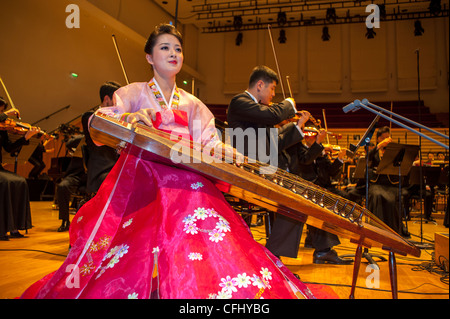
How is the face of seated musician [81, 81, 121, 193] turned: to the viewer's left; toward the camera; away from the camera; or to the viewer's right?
to the viewer's right

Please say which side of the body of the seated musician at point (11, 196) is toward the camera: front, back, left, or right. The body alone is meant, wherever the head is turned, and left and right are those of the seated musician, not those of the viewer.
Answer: right

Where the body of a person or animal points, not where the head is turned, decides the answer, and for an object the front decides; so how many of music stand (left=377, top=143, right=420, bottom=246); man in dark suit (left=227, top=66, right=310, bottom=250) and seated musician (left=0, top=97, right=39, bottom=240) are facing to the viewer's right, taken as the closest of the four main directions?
2

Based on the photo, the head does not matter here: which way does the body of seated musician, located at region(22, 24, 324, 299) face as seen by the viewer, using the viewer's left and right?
facing the viewer

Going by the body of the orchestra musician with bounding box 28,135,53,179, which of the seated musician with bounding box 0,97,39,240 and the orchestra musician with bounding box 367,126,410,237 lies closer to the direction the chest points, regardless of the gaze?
the orchestra musician

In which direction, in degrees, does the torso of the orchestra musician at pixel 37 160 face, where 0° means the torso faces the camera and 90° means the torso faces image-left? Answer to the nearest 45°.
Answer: approximately 270°

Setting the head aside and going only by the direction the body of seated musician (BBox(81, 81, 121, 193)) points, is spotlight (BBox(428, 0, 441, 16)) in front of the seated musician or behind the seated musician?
in front

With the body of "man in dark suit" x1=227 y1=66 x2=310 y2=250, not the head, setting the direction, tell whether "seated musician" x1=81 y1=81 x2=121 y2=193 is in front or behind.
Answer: behind

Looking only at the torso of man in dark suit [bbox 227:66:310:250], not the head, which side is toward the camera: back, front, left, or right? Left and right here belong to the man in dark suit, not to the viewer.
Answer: right

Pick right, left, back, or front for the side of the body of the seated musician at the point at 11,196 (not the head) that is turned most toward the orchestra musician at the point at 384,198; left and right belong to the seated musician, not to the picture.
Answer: front

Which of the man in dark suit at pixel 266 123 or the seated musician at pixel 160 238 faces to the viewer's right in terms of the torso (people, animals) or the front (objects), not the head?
the man in dark suit
